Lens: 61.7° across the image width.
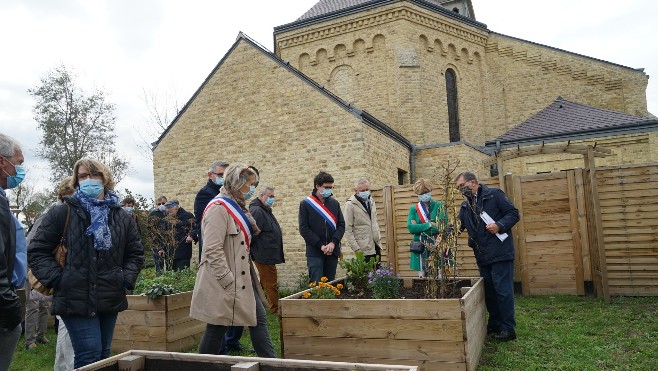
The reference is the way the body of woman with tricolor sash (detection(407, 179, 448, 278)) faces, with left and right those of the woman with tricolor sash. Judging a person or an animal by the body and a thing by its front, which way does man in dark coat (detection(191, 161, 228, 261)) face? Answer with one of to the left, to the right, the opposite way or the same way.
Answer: to the left

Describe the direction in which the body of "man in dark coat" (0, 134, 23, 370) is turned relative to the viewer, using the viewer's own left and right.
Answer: facing to the right of the viewer

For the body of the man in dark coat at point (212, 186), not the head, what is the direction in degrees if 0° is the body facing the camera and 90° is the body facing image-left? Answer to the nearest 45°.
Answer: approximately 315°

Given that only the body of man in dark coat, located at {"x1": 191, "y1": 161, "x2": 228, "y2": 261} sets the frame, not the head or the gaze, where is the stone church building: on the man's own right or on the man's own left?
on the man's own left

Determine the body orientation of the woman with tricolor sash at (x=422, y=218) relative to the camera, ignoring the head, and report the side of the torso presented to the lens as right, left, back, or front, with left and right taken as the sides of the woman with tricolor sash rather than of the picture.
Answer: front

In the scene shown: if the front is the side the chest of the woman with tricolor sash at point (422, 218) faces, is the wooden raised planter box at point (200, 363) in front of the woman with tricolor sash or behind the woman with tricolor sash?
in front

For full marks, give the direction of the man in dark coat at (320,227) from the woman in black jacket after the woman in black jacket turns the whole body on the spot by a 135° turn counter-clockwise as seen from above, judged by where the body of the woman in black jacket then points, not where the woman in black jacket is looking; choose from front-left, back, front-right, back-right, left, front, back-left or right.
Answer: front

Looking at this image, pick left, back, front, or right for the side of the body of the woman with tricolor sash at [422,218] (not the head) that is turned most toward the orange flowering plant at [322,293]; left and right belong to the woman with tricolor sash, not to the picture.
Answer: front
